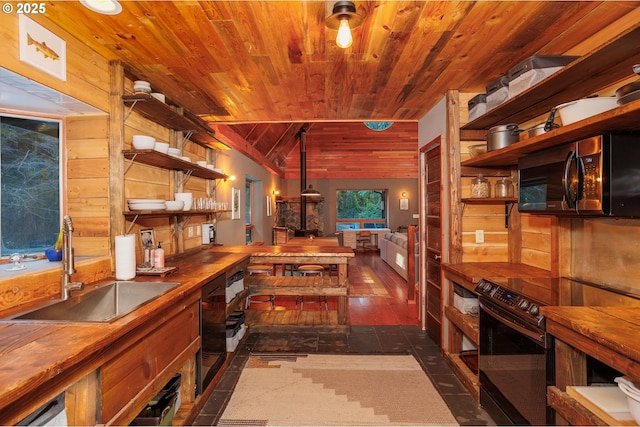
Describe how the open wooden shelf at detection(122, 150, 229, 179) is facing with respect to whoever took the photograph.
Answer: facing the viewer and to the right of the viewer

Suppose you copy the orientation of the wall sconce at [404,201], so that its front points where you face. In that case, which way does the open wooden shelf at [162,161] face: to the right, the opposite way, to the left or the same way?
to the left

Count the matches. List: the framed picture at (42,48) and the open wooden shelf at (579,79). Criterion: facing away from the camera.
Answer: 0

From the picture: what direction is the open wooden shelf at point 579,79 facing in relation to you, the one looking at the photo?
facing the viewer and to the left of the viewer

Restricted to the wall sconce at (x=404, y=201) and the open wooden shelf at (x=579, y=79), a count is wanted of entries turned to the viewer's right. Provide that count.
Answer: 0

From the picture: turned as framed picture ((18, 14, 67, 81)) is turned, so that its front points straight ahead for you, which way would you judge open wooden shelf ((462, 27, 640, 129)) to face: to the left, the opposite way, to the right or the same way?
the opposite way

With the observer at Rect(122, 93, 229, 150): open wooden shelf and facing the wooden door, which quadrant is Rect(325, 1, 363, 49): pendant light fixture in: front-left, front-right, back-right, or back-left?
front-right

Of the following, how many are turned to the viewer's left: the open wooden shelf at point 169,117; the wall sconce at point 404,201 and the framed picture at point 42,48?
0

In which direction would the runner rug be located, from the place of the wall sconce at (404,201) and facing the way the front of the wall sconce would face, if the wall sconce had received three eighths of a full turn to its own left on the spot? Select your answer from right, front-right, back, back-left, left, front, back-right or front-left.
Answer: back-right

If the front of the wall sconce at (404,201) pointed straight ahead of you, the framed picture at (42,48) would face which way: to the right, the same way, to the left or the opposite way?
to the left

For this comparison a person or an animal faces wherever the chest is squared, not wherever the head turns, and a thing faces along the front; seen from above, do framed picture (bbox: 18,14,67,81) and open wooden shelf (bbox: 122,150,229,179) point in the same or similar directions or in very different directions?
same or similar directions

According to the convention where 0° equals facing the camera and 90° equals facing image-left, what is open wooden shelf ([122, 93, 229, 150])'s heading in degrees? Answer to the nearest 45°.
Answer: approximately 315°

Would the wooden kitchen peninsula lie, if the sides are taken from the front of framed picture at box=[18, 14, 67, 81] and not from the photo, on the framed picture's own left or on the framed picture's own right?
on the framed picture's own left
